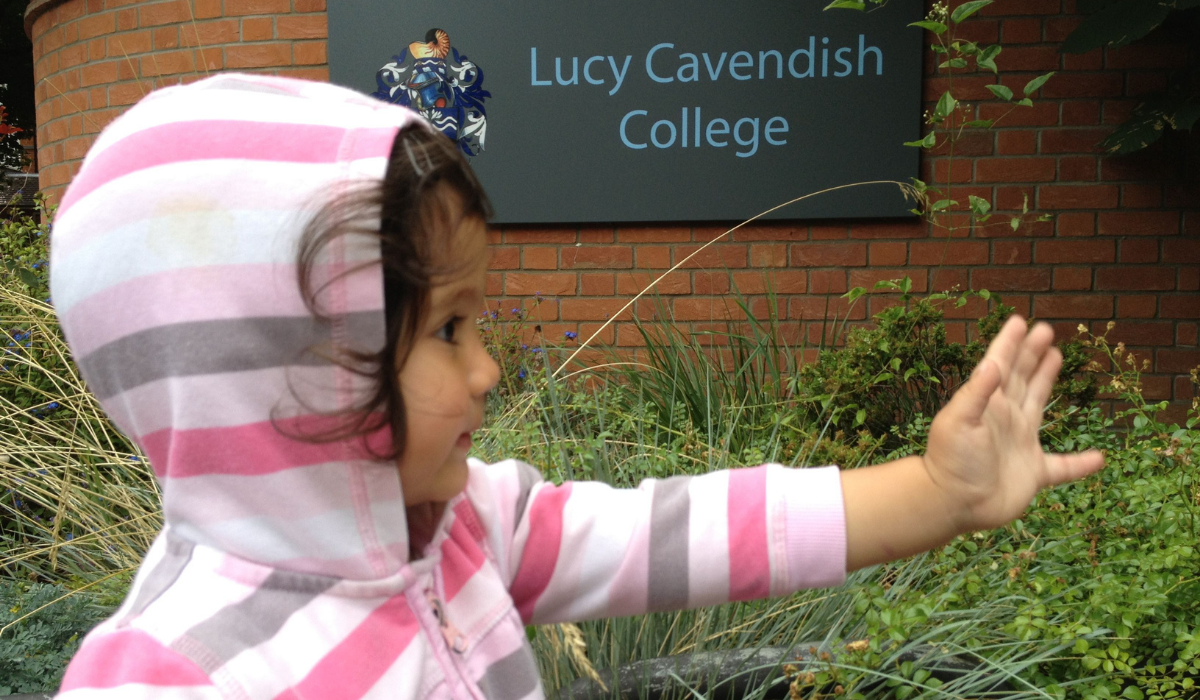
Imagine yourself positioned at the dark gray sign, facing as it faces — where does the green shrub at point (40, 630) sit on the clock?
The green shrub is roughly at 1 o'clock from the dark gray sign.

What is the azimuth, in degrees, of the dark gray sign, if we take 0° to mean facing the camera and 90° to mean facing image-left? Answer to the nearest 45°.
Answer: approximately 0°

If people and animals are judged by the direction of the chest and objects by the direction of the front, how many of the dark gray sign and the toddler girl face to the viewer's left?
0

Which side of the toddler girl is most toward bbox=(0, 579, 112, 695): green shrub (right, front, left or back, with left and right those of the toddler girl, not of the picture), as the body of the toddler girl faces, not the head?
back

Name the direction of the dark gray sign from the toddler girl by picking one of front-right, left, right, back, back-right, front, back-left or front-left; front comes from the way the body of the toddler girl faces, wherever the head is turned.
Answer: back-left

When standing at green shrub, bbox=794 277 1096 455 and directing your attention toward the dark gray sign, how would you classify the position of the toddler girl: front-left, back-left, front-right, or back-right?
back-left

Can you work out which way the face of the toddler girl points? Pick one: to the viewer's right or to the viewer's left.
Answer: to the viewer's right

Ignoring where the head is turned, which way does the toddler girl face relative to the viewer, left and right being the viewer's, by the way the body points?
facing the viewer and to the right of the viewer

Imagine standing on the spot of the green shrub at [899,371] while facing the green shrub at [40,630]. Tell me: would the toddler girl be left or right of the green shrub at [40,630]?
left

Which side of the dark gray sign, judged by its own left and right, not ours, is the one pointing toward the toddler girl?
front

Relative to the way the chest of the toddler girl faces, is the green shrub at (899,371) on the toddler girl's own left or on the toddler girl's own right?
on the toddler girl's own left
